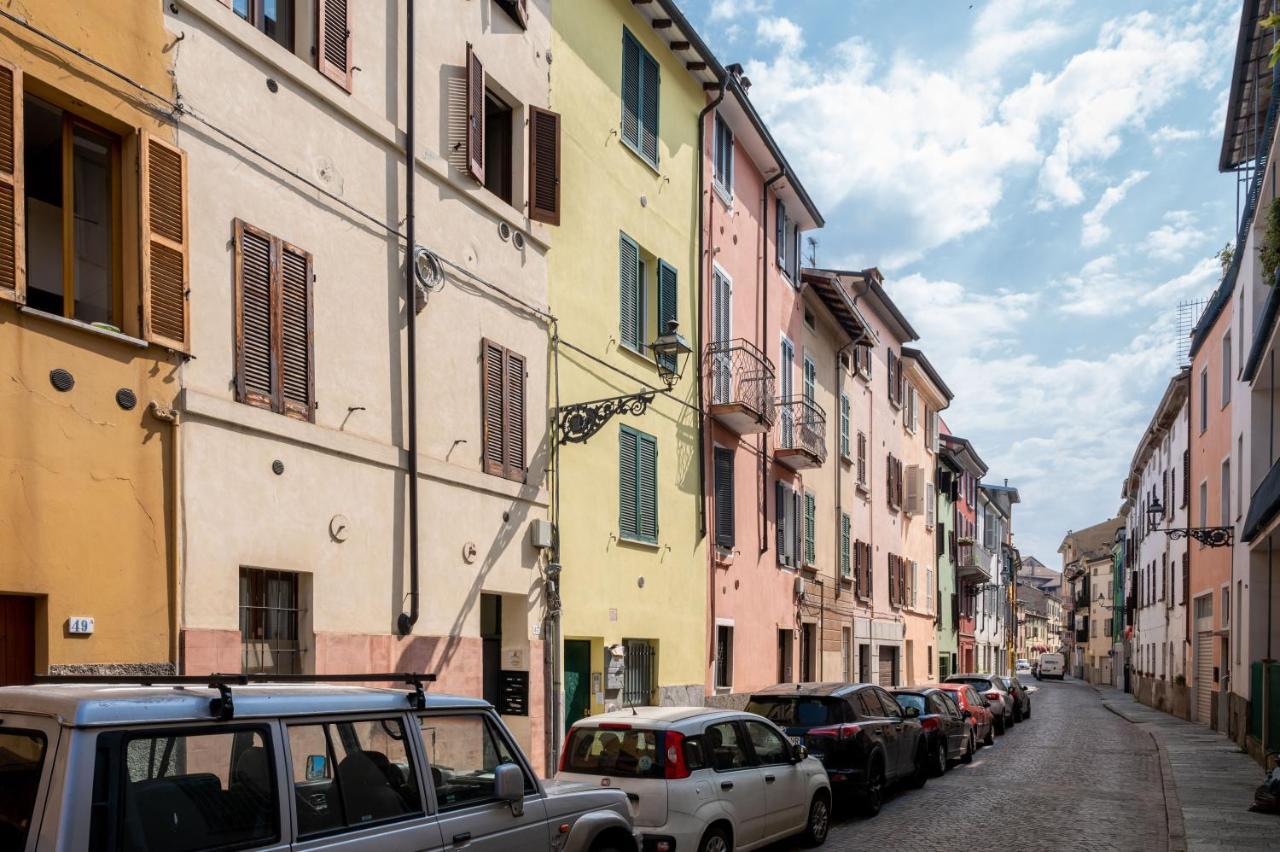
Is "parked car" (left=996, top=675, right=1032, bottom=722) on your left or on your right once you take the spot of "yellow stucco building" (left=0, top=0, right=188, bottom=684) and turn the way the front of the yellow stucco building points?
on your left

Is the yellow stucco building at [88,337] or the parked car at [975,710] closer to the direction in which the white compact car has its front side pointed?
the parked car

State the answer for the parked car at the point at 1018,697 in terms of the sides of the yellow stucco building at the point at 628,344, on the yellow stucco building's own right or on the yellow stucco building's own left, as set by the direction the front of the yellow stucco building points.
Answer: on the yellow stucco building's own left

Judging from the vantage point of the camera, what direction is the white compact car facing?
facing away from the viewer and to the right of the viewer

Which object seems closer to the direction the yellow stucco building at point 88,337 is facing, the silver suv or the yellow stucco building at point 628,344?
the silver suv

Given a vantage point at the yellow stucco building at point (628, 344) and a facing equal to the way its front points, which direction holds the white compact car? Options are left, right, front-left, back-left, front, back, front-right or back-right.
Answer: front-right

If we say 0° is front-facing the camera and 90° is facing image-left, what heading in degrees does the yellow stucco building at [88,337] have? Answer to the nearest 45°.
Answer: approximately 315°

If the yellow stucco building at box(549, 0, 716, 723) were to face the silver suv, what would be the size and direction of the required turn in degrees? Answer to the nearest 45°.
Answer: approximately 45° to its right

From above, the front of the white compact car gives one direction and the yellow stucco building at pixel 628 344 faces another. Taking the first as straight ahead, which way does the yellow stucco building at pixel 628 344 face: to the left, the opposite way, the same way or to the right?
to the right

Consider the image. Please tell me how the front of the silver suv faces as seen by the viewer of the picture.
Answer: facing away from the viewer and to the right of the viewer

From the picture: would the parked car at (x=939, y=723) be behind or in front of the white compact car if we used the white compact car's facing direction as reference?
in front
